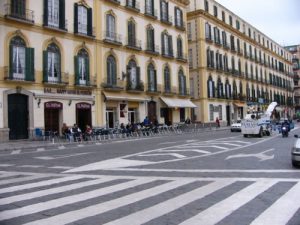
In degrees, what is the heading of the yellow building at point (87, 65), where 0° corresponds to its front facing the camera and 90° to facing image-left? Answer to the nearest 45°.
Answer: approximately 315°
